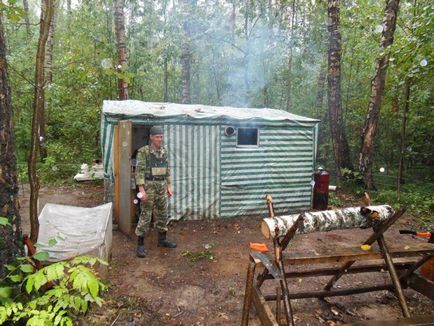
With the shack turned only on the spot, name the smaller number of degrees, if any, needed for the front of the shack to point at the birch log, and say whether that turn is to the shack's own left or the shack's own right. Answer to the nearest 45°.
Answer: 0° — it already faces it

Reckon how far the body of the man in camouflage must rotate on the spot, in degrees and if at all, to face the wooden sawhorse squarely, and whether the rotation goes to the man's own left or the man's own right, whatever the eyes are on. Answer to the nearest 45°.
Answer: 0° — they already face it

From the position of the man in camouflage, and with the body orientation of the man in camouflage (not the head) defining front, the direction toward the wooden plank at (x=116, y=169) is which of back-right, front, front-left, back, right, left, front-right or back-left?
back

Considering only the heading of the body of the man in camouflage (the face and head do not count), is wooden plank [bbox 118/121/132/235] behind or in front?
behind

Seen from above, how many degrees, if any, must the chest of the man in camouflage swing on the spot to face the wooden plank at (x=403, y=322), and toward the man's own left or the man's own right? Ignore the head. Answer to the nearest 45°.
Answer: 0° — they already face it

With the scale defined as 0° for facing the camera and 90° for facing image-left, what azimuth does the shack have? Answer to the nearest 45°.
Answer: approximately 0°
